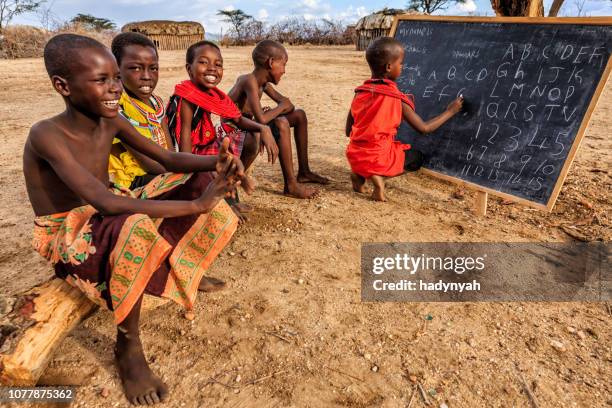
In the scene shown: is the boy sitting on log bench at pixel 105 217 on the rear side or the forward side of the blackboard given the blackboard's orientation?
on the forward side

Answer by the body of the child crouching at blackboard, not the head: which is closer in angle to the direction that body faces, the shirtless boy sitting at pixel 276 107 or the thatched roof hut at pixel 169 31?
the thatched roof hut

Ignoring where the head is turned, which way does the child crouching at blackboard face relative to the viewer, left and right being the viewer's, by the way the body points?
facing away from the viewer and to the right of the viewer

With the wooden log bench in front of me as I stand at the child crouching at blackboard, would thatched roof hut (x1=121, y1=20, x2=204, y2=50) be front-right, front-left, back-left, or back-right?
back-right

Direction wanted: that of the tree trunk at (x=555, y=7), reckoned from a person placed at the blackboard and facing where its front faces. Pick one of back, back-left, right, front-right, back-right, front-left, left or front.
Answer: back-right

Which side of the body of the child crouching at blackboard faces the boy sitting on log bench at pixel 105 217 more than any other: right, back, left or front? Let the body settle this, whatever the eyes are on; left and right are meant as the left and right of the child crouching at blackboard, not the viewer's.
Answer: back

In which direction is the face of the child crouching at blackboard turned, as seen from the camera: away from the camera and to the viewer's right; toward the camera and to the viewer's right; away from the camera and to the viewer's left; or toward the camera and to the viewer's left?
away from the camera and to the viewer's right

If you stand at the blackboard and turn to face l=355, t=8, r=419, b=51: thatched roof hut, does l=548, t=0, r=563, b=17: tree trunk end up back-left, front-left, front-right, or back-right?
front-right

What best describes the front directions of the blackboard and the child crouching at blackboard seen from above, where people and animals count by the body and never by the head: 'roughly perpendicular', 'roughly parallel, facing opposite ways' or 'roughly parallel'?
roughly parallel, facing opposite ways

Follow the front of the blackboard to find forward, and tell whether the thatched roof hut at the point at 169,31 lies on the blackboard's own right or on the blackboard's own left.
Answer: on the blackboard's own right

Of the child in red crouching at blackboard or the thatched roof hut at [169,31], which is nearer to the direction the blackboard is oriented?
the child in red crouching at blackboard

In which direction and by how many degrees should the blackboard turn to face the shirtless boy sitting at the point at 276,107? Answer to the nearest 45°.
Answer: approximately 45° to its right

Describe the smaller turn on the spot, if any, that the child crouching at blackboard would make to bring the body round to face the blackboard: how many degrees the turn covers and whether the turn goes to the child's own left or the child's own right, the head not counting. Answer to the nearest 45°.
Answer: approximately 45° to the child's own right

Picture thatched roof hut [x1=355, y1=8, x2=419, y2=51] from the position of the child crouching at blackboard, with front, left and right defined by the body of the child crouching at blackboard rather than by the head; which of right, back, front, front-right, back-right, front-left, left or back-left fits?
front-left

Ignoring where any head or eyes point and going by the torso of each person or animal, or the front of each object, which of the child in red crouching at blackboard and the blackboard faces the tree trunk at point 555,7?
the child in red crouching at blackboard

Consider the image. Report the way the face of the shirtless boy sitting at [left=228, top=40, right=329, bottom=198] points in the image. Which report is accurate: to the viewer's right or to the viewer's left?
to the viewer's right
